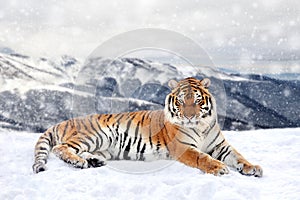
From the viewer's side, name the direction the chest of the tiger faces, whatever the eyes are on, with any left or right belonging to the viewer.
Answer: facing to the right of the viewer
